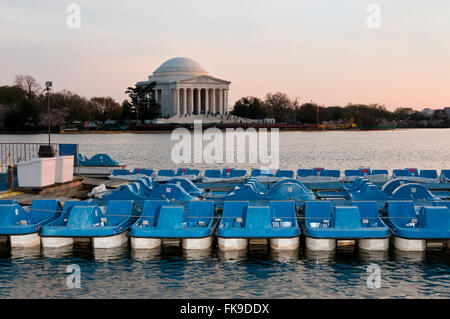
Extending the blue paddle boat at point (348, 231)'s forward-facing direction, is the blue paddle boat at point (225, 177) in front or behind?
behind

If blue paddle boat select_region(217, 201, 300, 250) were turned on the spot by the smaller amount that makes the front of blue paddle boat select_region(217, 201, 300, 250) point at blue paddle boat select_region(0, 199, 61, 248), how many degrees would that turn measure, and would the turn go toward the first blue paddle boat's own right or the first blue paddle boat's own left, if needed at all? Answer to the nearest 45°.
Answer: approximately 90° to the first blue paddle boat's own right

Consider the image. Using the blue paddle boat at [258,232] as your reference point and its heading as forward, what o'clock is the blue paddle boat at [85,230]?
the blue paddle boat at [85,230] is roughly at 3 o'clock from the blue paddle boat at [258,232].

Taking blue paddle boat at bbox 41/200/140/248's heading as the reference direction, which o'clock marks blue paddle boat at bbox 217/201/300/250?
blue paddle boat at bbox 217/201/300/250 is roughly at 8 o'clock from blue paddle boat at bbox 41/200/140/248.

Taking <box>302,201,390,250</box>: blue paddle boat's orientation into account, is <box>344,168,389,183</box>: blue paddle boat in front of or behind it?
behind

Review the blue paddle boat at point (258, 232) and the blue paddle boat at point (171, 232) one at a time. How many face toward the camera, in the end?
2
